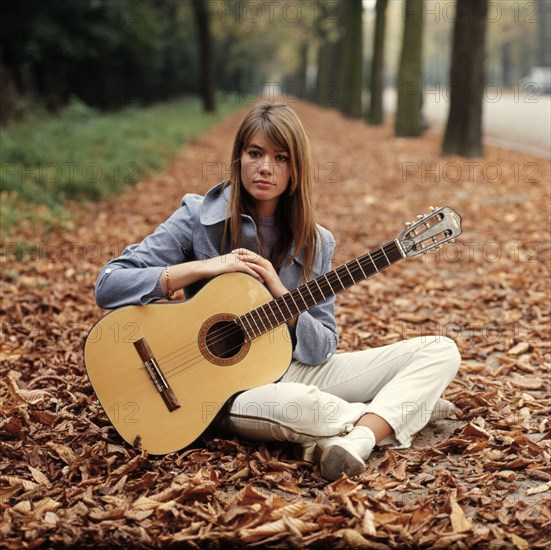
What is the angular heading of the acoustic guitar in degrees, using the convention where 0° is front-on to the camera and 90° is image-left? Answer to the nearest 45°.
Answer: approximately 0°

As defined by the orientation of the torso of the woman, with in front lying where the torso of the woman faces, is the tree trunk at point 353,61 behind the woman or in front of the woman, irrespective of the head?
behind

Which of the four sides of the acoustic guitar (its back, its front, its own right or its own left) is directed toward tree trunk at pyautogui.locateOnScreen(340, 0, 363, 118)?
back

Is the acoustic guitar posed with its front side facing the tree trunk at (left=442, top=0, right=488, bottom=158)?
no

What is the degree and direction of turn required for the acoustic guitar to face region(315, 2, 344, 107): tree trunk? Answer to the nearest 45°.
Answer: approximately 180°

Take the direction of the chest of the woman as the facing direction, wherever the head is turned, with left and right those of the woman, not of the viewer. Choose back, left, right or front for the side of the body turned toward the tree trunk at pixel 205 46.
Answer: back

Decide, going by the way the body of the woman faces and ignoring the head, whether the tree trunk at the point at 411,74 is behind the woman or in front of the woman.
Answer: behind

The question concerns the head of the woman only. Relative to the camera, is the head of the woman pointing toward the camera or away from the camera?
toward the camera

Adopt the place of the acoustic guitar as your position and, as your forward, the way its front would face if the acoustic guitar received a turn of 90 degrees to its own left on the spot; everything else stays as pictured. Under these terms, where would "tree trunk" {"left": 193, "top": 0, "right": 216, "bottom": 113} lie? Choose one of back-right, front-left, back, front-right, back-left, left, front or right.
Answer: left

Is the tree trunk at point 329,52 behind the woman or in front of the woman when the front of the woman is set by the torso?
behind

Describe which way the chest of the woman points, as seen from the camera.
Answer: toward the camera

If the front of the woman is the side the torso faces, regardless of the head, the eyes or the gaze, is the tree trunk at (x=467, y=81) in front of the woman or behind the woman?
behind

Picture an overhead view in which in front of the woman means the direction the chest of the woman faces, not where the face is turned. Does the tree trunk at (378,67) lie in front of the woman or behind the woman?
behind

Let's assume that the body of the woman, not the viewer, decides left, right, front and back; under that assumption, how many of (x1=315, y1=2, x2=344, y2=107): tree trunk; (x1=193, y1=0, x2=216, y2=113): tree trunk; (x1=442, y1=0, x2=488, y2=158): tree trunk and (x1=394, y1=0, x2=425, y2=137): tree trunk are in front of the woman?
0
